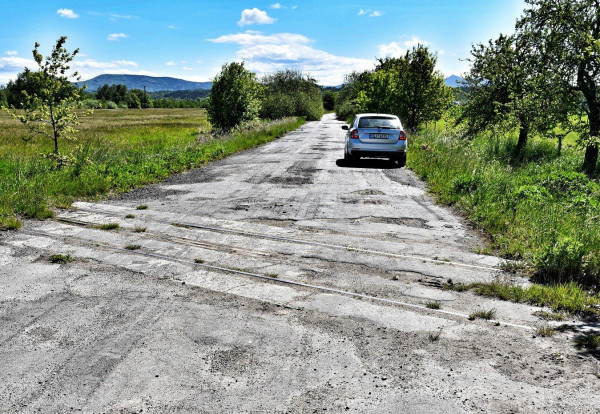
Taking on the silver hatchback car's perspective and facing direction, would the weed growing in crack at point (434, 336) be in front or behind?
behind

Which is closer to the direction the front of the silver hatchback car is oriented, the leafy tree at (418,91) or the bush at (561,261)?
the leafy tree

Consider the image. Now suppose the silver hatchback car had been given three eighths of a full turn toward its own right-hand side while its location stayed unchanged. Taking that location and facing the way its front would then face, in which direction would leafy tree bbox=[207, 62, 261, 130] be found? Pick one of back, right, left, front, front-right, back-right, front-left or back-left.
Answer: back

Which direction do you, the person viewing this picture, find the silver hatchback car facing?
facing away from the viewer

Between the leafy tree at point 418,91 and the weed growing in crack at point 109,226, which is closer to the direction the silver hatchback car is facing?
the leafy tree

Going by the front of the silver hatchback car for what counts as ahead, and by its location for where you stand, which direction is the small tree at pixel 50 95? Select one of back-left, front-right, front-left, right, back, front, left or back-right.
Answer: back-left

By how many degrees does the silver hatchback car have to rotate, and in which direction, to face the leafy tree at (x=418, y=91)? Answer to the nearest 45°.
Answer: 0° — it already faces it

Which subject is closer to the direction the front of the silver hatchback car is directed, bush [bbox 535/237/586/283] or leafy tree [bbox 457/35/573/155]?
the leafy tree

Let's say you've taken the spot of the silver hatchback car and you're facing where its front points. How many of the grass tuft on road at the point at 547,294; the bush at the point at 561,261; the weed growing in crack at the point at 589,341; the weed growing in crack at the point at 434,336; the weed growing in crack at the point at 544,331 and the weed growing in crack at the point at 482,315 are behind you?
6

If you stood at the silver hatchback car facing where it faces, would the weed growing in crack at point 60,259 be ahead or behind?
behind

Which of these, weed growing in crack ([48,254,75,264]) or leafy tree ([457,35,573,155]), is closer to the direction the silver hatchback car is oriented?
the leafy tree

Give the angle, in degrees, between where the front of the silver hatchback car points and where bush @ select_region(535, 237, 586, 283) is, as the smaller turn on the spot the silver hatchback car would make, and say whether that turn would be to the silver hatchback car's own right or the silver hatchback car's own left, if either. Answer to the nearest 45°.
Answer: approximately 180°

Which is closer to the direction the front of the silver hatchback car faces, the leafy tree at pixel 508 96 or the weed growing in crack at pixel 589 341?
the leafy tree

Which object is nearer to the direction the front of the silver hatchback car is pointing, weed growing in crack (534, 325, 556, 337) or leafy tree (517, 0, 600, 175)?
the leafy tree

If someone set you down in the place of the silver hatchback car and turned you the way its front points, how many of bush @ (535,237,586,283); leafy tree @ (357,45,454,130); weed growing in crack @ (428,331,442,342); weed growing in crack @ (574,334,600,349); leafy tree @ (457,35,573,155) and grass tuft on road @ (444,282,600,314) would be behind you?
4

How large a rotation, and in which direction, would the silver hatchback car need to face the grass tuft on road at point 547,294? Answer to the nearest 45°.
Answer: approximately 180°

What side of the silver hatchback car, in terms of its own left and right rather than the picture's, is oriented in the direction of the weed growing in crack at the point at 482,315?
back
